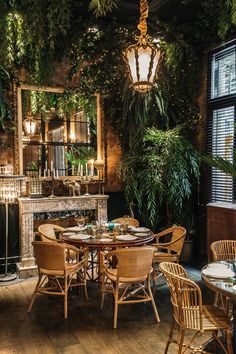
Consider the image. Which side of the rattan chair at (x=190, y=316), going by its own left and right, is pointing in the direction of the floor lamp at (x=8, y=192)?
left

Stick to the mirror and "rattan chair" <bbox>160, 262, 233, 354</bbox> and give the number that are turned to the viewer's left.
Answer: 0

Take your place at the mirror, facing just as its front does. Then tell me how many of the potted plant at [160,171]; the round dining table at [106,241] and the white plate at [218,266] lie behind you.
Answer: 0

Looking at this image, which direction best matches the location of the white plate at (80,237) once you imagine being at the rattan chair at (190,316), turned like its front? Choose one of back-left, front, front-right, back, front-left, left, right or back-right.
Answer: left

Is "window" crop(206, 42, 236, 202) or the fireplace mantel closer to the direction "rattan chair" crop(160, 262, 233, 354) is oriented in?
the window

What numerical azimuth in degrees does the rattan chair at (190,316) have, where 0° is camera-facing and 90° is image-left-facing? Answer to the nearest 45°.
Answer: approximately 225°

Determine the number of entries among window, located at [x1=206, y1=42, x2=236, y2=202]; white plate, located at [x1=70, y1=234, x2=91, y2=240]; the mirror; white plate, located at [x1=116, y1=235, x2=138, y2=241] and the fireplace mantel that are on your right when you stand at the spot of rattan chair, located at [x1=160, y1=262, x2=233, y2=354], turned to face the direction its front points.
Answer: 0

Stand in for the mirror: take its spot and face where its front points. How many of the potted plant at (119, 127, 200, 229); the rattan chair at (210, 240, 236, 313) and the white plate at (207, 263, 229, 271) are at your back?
0

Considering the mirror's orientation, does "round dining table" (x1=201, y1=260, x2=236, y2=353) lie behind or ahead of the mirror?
ahead

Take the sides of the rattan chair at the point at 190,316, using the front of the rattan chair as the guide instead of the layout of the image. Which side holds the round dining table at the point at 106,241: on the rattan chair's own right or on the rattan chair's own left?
on the rattan chair's own left

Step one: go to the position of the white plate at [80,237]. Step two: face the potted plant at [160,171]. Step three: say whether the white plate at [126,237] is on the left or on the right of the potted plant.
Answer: right

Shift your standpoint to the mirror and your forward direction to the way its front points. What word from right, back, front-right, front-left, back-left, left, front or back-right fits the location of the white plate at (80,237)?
front-right

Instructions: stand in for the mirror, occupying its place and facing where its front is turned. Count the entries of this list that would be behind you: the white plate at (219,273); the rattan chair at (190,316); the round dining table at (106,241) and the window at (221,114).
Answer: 0

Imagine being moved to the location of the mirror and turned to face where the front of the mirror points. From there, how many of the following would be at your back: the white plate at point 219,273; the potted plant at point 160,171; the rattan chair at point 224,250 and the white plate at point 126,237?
0

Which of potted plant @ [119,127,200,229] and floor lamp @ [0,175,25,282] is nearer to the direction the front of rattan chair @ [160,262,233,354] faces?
the potted plant

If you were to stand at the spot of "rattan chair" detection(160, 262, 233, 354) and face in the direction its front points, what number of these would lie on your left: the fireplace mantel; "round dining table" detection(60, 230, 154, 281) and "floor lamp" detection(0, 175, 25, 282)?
3

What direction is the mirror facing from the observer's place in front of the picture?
facing the viewer and to the right of the viewer
